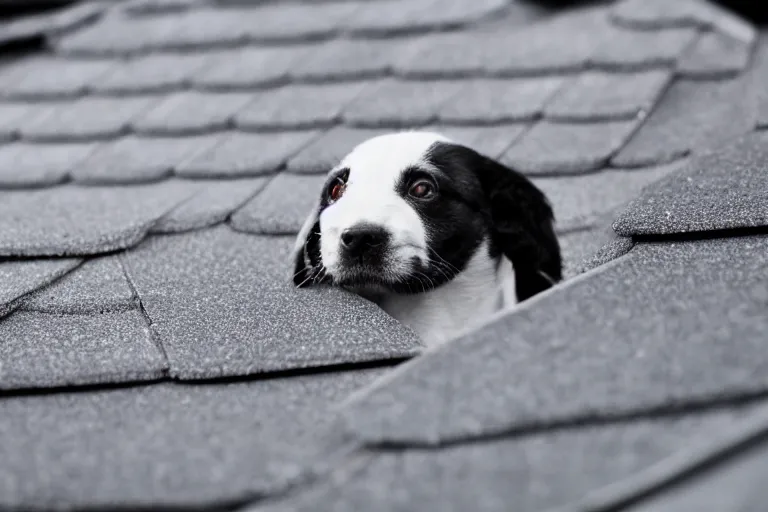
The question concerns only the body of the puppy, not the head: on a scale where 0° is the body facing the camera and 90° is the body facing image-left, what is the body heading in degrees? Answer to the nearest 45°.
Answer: approximately 45°
